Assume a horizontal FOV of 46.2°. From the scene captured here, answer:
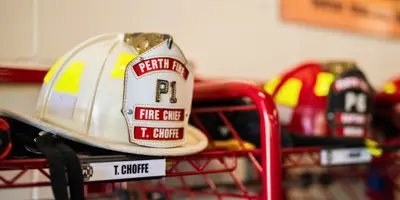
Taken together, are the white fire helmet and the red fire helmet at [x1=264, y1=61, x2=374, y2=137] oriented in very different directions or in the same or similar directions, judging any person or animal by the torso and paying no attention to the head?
same or similar directions

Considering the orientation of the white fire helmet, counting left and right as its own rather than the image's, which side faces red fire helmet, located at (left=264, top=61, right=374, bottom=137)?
left

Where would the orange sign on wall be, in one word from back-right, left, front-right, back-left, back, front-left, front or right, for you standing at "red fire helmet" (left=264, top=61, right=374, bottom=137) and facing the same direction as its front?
back-left

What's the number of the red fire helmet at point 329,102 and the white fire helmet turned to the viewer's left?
0

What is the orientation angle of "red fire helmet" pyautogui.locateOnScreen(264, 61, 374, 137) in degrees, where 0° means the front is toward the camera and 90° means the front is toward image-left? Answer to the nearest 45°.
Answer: approximately 315°

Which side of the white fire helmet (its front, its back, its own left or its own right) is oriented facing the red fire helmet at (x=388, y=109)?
left

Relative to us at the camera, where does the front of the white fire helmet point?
facing the viewer and to the right of the viewer

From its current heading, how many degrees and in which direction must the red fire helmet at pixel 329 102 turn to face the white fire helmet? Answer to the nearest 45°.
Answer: approximately 90° to its right
